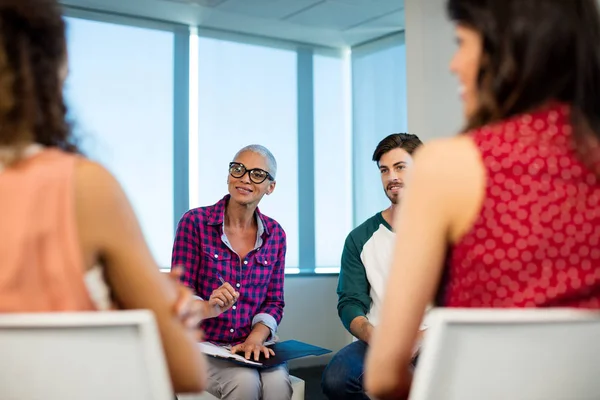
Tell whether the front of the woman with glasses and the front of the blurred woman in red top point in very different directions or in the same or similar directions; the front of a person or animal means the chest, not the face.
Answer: very different directions

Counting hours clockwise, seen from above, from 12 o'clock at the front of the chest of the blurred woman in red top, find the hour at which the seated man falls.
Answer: The seated man is roughly at 1 o'clock from the blurred woman in red top.

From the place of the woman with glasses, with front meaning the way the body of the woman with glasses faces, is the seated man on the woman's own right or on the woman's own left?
on the woman's own left

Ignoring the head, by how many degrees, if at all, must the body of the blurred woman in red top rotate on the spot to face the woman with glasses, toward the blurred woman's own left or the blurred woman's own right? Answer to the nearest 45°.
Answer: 0° — they already face them

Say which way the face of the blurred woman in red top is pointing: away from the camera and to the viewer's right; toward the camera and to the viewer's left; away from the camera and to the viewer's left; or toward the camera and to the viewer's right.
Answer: away from the camera and to the viewer's left

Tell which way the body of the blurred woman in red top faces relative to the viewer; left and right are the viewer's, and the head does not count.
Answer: facing away from the viewer and to the left of the viewer

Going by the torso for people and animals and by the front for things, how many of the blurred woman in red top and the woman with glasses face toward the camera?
1

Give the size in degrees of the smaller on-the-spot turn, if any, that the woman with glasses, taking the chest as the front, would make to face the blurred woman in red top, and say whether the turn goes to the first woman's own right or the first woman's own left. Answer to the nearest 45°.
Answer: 0° — they already face them
